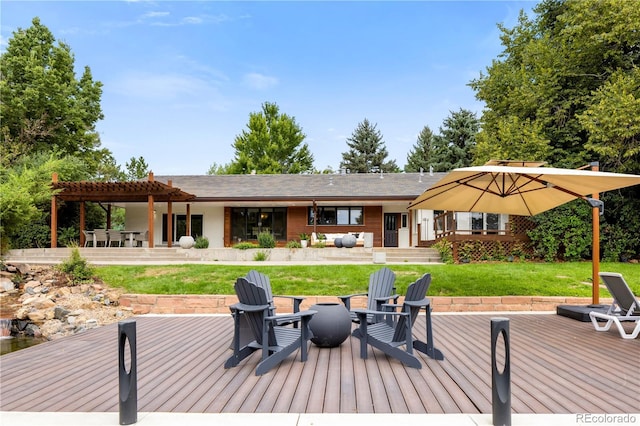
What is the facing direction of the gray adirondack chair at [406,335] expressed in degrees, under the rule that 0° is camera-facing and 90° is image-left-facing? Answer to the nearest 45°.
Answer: approximately 135°

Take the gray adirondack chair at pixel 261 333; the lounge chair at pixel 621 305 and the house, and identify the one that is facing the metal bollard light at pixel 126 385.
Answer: the house

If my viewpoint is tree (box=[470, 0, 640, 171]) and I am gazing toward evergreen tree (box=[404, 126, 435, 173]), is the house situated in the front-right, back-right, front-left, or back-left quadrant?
front-left

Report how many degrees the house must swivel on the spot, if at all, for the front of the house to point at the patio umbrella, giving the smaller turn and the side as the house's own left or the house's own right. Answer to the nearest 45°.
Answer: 0° — it already faces it

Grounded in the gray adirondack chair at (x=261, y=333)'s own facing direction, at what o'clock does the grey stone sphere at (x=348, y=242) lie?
The grey stone sphere is roughly at 11 o'clock from the gray adirondack chair.

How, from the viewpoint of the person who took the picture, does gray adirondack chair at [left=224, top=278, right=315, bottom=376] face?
facing away from the viewer and to the right of the viewer

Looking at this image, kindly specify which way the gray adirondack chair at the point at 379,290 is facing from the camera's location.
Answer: facing the viewer and to the left of the viewer

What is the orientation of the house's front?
toward the camera

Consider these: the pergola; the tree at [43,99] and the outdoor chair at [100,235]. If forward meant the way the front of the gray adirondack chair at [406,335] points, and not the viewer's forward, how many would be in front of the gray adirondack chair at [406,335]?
3

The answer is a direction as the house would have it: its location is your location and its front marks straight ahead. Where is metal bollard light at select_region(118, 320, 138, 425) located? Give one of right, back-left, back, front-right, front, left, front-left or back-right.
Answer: front

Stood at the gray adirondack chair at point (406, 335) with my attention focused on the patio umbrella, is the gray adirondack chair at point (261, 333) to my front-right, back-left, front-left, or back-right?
back-left

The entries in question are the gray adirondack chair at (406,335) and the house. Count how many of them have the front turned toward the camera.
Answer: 1

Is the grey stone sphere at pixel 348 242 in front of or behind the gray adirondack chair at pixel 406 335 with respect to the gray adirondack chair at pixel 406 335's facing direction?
in front

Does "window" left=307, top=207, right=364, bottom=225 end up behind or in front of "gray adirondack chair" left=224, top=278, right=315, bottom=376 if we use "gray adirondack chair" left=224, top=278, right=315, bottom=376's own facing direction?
in front

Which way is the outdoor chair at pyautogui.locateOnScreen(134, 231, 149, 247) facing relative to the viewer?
to the viewer's left
